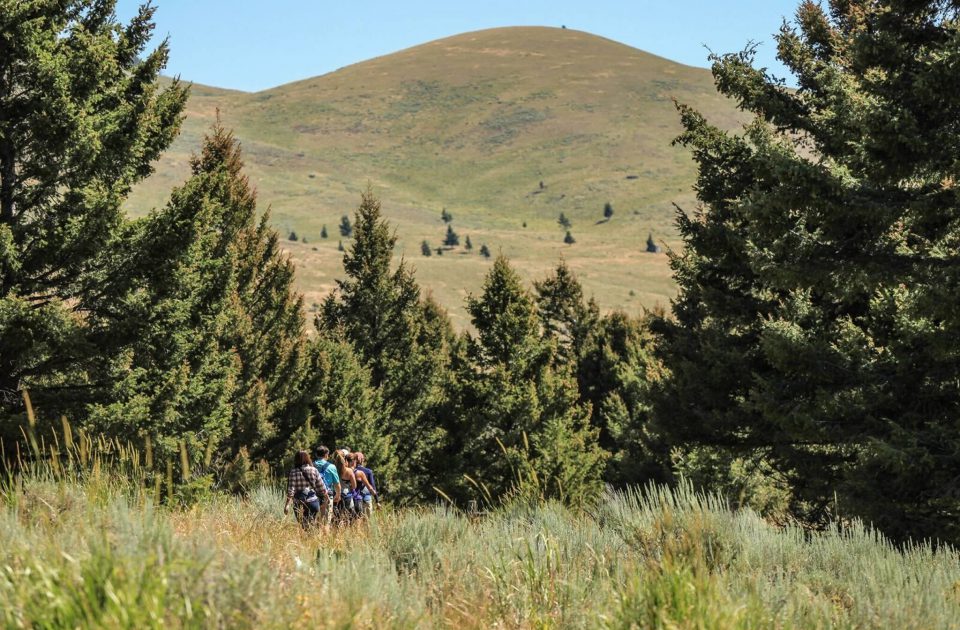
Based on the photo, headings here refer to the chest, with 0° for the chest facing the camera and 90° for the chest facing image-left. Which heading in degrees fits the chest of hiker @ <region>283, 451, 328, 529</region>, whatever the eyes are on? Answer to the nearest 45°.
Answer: approximately 180°

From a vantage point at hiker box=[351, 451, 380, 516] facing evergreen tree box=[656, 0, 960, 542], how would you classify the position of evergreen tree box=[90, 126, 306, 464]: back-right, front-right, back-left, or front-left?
back-left

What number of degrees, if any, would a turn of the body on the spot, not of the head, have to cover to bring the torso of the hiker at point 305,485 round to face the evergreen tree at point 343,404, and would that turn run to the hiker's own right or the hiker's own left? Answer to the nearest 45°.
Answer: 0° — they already face it

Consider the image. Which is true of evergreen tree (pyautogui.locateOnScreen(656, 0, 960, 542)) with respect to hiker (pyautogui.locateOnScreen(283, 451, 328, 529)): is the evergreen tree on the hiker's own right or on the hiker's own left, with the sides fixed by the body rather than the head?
on the hiker's own right

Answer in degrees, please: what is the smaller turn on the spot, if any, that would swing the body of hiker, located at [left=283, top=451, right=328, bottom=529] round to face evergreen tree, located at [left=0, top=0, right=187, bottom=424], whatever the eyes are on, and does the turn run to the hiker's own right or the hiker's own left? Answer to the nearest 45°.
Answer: approximately 45° to the hiker's own left

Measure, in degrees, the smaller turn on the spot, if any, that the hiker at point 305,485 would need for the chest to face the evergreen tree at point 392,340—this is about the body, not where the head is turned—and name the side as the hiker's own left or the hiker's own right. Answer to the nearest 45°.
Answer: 0° — they already face it
